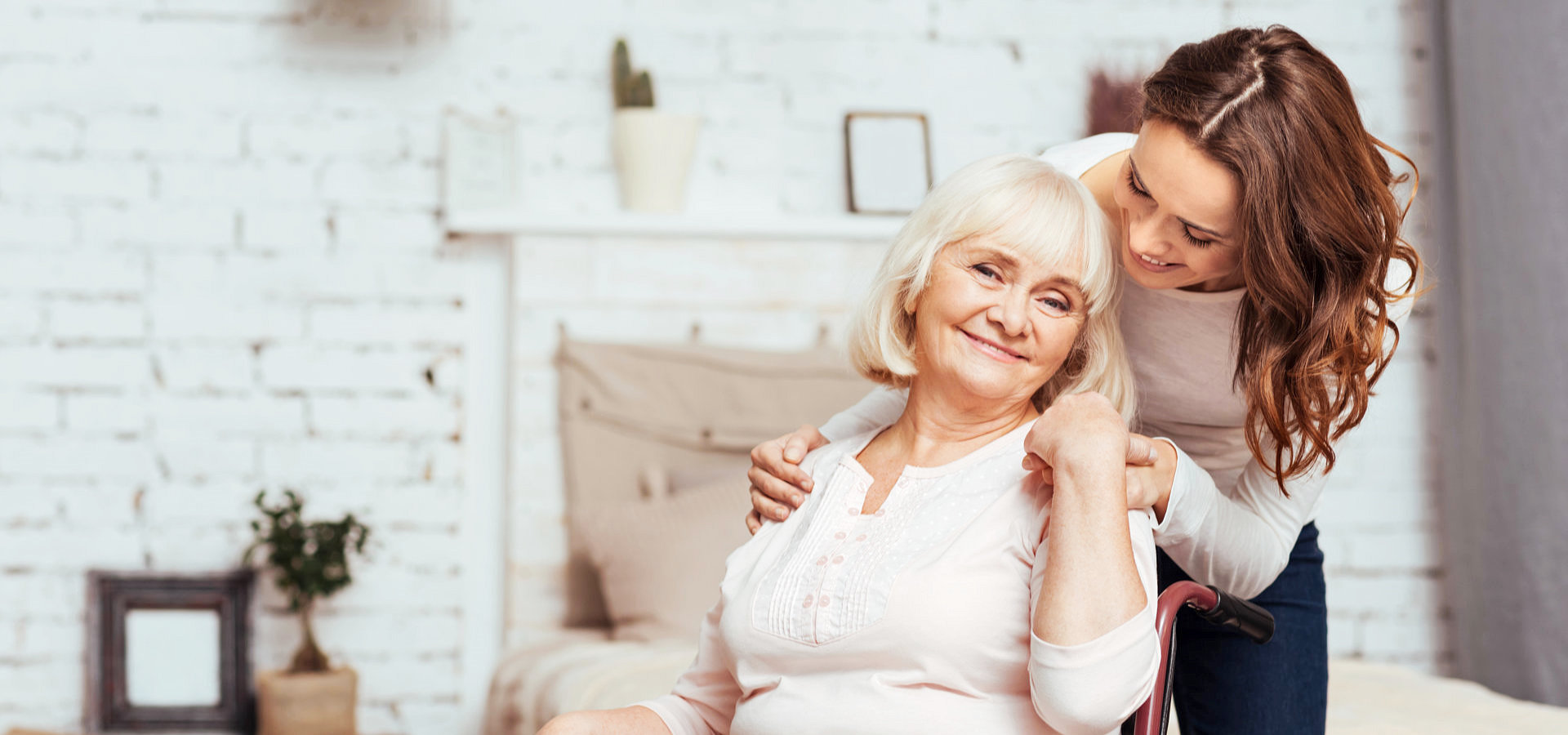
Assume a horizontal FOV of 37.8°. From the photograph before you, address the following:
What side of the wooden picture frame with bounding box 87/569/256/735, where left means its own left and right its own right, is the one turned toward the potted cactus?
left

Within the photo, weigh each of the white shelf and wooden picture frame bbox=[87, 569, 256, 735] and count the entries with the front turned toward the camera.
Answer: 2

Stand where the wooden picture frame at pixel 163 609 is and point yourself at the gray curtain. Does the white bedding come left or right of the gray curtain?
right

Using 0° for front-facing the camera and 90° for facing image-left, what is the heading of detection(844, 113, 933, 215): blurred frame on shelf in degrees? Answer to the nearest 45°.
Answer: approximately 0°

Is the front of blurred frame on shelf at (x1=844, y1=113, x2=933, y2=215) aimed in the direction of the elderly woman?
yes

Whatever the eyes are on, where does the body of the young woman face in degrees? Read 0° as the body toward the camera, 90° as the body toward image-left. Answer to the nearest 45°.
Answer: approximately 45°
